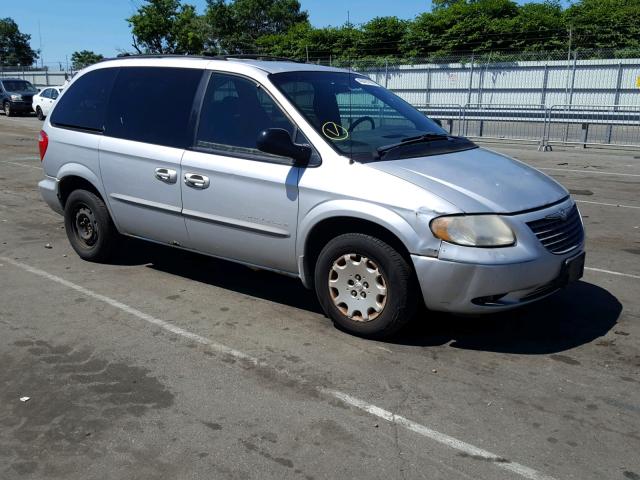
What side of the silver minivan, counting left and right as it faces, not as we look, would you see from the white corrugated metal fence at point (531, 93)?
left

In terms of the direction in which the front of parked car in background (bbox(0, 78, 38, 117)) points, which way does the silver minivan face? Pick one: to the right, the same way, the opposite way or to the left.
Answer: the same way

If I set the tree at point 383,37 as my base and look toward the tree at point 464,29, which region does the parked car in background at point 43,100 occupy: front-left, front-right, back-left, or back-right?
back-right

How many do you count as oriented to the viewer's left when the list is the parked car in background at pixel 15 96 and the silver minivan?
0

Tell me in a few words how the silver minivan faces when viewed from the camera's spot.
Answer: facing the viewer and to the right of the viewer

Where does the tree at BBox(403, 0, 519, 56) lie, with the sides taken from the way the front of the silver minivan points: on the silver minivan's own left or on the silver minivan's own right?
on the silver minivan's own left

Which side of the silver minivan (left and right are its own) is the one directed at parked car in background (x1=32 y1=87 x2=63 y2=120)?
back

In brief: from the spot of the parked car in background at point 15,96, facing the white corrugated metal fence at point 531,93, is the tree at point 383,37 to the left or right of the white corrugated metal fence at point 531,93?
left

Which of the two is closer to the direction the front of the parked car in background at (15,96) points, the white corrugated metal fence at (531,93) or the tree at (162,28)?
the white corrugated metal fence
